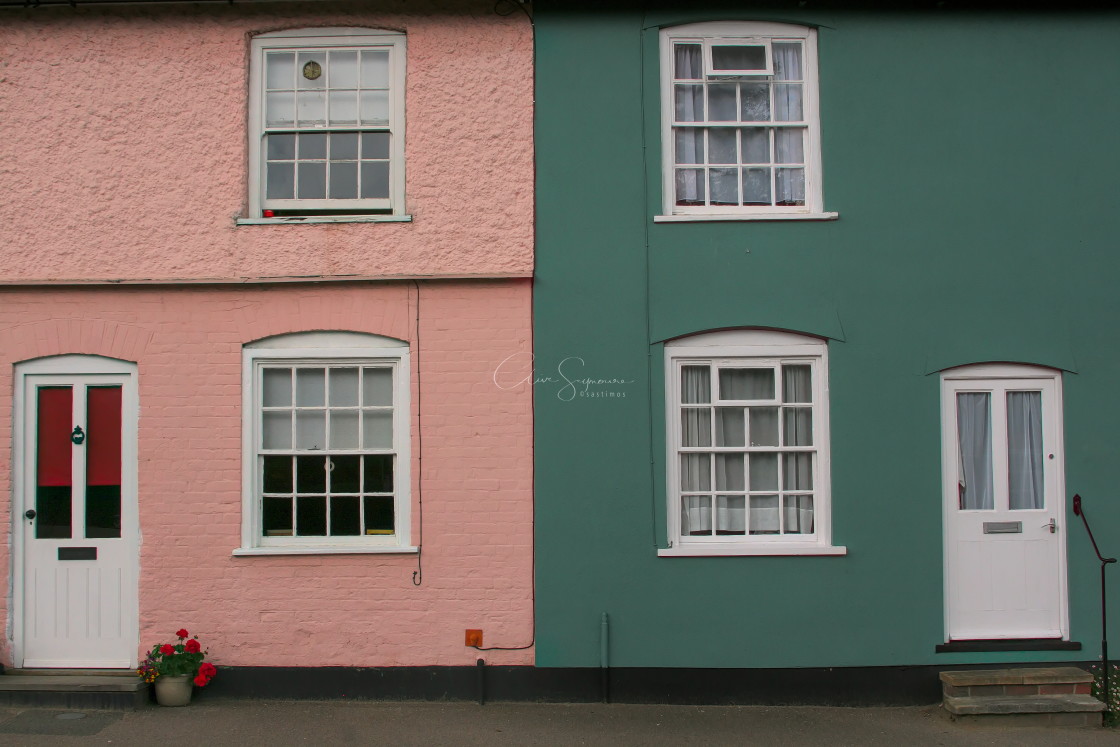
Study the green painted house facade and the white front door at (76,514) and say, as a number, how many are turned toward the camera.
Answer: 2

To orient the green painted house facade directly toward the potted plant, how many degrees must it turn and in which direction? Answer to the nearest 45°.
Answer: approximately 90° to its right

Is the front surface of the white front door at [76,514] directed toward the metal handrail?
no

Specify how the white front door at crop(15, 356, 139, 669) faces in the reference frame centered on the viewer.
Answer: facing the viewer

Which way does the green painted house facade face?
toward the camera

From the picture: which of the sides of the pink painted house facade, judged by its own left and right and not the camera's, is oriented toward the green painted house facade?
left

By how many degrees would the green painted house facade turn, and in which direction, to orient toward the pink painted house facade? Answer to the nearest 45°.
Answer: approximately 90° to its right

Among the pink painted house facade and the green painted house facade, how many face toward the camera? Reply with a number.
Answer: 2

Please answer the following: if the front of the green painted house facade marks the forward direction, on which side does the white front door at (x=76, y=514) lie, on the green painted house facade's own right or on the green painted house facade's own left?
on the green painted house facade's own right

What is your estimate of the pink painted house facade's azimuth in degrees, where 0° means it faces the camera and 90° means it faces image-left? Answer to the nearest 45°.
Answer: approximately 0°
